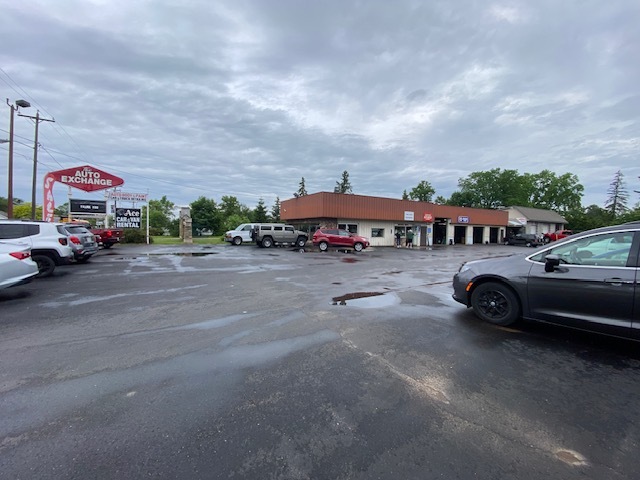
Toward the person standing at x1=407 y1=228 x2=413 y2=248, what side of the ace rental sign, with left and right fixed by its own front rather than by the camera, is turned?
left

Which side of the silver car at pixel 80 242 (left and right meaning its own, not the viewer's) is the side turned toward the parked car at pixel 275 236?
right

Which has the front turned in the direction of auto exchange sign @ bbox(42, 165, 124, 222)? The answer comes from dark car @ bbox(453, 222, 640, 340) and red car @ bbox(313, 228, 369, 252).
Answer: the dark car

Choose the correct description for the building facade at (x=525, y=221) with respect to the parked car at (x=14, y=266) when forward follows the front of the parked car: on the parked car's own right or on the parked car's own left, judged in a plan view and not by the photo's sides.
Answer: on the parked car's own right

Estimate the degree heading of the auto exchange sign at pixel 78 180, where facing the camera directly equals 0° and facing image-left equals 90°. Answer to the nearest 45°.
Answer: approximately 0°

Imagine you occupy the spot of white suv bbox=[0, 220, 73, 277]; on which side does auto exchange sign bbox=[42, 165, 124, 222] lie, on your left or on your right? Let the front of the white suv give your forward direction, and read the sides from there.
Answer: on your right

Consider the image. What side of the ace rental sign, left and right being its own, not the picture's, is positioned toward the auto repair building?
left

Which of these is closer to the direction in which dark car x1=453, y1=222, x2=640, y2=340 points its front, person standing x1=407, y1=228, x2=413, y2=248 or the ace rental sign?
the ace rental sign

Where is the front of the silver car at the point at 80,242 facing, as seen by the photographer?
facing away from the viewer and to the left of the viewer

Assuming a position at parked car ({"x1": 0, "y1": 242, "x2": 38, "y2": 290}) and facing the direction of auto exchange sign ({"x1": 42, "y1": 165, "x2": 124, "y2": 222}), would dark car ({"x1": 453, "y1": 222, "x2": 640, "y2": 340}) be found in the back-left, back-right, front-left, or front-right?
back-right

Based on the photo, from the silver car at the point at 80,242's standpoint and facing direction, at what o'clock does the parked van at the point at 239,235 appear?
The parked van is roughly at 3 o'clock from the silver car.

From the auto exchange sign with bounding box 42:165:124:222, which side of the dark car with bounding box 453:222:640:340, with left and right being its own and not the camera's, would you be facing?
front

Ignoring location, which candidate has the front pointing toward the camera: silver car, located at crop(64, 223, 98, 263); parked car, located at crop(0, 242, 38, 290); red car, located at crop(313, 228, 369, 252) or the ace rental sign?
the ace rental sign
